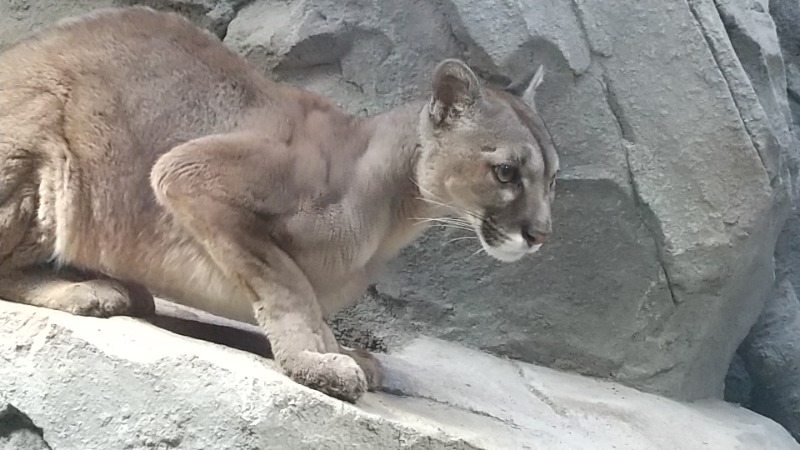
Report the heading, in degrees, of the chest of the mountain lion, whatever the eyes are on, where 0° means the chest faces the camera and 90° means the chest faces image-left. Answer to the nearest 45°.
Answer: approximately 270°
